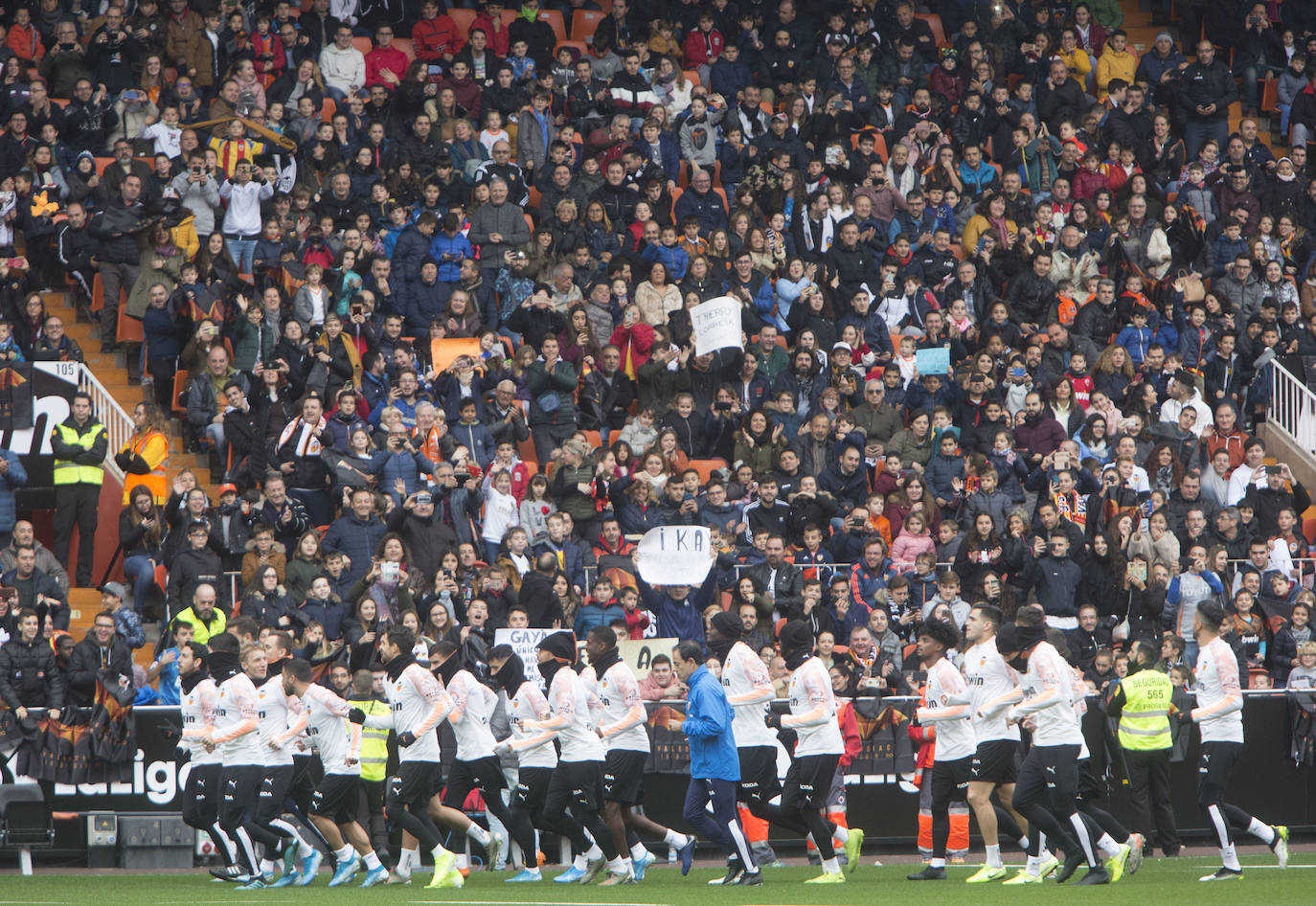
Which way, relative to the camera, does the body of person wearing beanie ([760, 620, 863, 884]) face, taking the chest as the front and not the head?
to the viewer's left

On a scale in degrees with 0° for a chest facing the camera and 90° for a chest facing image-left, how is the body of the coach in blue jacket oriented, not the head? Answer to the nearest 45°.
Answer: approximately 90°

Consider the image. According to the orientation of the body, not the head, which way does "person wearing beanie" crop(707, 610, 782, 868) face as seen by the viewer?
to the viewer's left

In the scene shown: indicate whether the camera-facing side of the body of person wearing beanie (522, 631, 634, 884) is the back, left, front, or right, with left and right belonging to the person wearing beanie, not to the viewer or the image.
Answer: left

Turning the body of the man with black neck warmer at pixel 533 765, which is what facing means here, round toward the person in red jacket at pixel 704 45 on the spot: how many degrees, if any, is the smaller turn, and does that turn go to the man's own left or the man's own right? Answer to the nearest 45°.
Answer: approximately 90° to the man's own right

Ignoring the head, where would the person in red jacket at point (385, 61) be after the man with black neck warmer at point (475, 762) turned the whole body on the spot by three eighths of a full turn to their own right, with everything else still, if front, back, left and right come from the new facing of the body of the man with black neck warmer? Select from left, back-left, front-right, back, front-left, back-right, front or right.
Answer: front-left

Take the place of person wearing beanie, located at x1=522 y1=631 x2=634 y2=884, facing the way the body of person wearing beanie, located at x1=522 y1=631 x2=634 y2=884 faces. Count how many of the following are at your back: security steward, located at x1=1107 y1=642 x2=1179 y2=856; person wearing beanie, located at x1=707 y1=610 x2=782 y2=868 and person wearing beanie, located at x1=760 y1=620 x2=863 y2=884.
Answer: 3

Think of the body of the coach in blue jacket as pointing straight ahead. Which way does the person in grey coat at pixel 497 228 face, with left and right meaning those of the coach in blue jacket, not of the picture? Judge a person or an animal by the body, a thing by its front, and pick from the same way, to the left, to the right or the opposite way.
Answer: to the left

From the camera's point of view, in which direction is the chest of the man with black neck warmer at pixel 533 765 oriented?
to the viewer's left

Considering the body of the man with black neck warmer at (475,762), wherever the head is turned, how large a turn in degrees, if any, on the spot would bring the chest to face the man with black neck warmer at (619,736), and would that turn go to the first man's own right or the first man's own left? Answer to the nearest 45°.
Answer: approximately 180°

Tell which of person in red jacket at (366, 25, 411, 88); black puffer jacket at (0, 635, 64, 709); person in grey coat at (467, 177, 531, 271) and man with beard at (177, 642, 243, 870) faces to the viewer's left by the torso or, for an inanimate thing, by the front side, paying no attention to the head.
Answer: the man with beard

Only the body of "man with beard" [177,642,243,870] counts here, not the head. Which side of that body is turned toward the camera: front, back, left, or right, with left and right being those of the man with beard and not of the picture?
left

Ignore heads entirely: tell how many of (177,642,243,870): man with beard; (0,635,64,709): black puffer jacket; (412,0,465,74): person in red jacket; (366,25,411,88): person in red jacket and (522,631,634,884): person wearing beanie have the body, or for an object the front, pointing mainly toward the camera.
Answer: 3

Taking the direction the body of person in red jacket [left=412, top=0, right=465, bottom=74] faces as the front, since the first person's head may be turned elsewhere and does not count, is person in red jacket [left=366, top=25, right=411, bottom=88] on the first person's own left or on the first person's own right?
on the first person's own right

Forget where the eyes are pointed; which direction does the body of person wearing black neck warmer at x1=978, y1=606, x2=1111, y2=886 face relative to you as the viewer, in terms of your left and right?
facing to the left of the viewer

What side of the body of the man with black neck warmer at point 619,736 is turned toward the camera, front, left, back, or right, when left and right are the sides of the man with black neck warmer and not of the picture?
left
